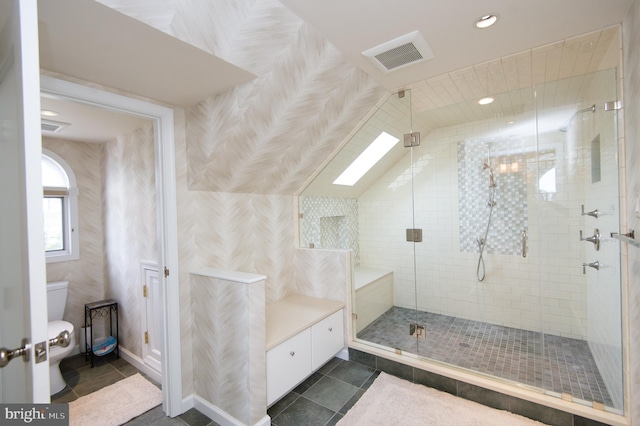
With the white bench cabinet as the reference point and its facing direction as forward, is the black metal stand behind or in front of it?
behind

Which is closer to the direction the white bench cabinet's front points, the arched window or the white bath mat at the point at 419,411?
the white bath mat

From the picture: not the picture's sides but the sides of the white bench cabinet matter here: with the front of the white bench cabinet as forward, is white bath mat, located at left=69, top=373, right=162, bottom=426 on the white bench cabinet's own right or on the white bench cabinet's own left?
on the white bench cabinet's own right

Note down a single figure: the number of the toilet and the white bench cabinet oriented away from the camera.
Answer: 0

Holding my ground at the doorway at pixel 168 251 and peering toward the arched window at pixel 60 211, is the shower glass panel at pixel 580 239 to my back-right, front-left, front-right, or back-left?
back-right

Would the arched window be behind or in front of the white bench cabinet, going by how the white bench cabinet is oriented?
behind

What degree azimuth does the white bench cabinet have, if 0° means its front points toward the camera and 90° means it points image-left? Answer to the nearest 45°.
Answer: approximately 315°

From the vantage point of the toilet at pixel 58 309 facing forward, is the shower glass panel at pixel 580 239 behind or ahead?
ahead

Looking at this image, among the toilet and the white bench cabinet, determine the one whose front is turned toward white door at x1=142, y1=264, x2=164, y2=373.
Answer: the toilet

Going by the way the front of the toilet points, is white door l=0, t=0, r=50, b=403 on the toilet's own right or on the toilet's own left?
on the toilet's own right

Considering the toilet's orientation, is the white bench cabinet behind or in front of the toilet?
in front

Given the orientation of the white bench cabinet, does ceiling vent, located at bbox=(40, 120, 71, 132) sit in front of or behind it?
behind

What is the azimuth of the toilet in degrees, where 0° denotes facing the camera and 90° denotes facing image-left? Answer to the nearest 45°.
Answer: approximately 315°

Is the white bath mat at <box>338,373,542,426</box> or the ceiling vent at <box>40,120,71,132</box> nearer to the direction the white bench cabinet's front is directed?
the white bath mat
